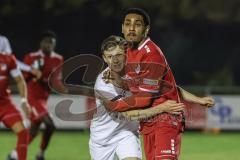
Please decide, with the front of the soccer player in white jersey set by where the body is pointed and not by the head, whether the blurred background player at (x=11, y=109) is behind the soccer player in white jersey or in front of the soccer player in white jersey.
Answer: behind

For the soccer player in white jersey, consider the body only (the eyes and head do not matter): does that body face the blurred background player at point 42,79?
no

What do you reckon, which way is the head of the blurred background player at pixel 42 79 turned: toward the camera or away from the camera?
toward the camera

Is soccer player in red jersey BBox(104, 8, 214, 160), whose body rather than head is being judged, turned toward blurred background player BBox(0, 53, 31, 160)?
no

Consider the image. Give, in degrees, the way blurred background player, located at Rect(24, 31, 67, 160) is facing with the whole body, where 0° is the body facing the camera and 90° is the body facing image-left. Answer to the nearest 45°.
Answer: approximately 0°

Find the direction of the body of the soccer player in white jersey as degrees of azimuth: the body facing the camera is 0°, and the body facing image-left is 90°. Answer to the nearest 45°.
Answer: approximately 315°

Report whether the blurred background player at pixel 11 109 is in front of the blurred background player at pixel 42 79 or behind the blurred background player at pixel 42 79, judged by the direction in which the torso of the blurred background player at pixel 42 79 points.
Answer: in front

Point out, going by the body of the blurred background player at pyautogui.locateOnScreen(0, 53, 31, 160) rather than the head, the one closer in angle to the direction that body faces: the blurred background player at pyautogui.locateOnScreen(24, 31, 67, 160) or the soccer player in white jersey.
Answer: the soccer player in white jersey
